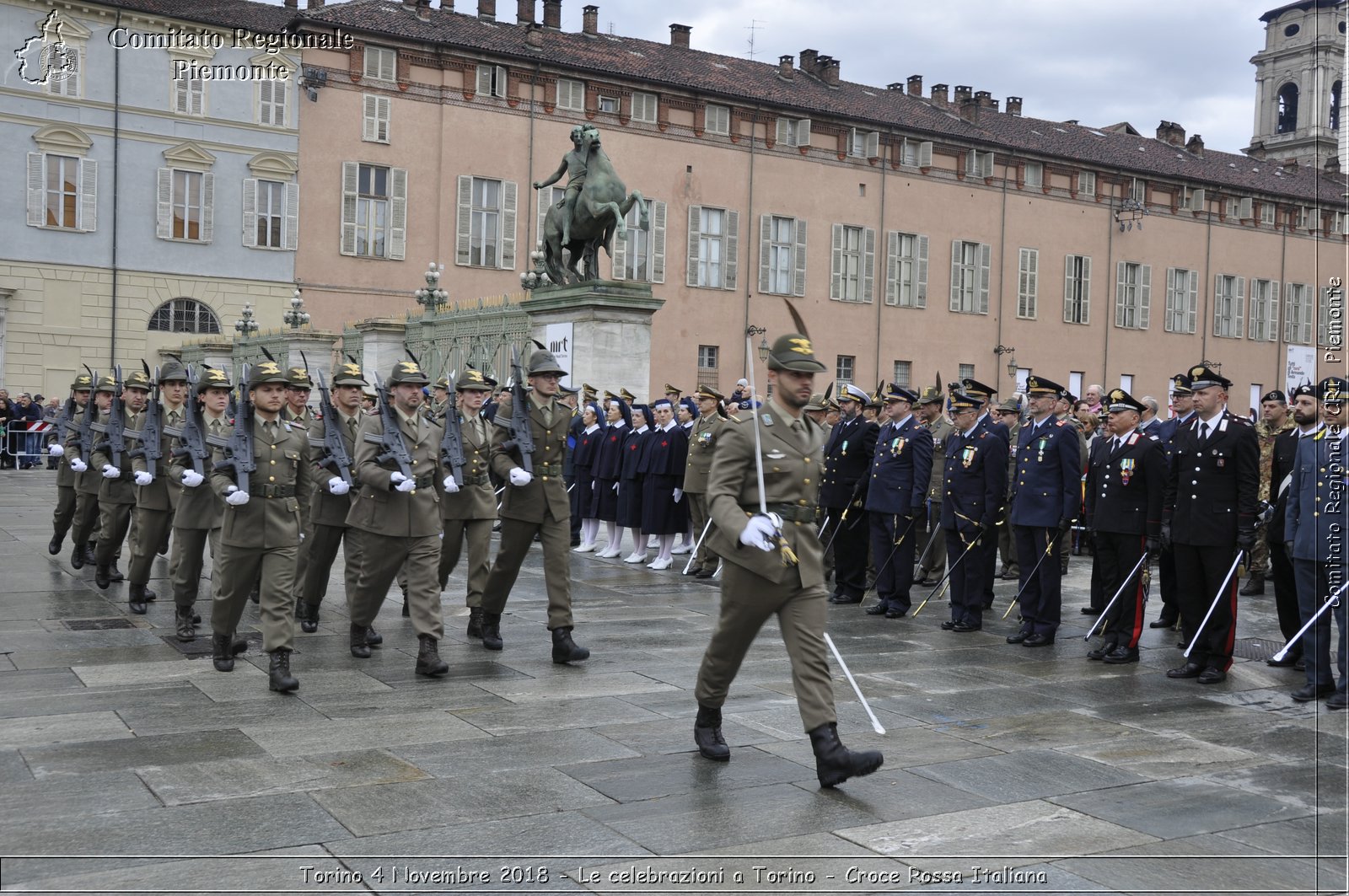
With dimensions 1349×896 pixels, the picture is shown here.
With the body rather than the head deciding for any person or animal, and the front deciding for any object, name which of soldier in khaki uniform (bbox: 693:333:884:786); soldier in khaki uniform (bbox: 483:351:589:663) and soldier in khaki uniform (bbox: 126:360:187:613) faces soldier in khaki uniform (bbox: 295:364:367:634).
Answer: soldier in khaki uniform (bbox: 126:360:187:613)

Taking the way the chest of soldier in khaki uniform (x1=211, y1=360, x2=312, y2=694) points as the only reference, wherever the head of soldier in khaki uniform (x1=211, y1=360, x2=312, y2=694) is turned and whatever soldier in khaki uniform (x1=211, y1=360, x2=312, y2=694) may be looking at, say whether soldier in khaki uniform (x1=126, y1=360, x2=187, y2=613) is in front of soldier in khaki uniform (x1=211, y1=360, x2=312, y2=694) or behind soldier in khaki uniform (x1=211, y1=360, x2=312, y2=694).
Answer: behind

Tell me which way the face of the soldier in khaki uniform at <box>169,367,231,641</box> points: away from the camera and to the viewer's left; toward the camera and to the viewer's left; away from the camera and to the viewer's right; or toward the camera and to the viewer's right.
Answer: toward the camera and to the viewer's right

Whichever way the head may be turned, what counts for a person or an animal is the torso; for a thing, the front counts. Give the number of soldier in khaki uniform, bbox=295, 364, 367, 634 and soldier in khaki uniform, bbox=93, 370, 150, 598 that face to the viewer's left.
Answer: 0

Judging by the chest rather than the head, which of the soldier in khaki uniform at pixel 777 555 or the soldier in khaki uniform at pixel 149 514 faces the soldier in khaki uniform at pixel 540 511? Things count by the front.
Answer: the soldier in khaki uniform at pixel 149 514

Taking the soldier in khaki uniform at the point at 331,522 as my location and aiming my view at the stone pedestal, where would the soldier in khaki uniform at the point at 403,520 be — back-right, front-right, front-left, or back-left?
back-right

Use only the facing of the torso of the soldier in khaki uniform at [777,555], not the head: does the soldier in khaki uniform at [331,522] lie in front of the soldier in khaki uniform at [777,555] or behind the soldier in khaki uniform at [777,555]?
behind

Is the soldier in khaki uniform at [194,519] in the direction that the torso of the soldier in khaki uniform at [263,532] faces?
no

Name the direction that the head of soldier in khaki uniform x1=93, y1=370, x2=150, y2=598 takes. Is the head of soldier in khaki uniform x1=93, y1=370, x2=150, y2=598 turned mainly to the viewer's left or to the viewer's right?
to the viewer's right

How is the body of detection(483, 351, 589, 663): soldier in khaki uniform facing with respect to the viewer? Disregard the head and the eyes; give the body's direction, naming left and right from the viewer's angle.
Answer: facing the viewer and to the right of the viewer

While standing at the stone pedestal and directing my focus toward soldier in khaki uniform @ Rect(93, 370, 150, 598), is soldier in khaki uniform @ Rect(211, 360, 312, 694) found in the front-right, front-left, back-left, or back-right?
front-left

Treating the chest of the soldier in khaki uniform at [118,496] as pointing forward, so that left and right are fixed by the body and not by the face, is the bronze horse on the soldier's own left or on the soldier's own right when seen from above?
on the soldier's own left

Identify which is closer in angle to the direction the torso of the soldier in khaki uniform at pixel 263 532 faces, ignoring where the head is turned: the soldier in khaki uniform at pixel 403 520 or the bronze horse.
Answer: the soldier in khaki uniform

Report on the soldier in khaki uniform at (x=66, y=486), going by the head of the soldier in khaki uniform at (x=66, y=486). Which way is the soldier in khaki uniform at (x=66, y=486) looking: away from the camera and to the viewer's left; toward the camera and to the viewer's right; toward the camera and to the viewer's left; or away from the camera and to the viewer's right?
toward the camera and to the viewer's right

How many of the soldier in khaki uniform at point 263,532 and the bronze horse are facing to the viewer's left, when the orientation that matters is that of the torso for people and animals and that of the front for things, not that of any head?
0

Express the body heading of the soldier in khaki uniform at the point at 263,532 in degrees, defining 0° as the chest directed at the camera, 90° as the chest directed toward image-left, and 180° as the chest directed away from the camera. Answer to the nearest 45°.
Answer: approximately 315°

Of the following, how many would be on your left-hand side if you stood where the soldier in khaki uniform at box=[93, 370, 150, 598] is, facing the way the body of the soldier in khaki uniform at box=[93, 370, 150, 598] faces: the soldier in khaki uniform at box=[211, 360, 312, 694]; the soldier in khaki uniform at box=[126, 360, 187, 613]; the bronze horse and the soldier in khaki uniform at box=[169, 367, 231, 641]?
1
